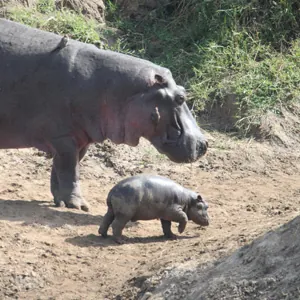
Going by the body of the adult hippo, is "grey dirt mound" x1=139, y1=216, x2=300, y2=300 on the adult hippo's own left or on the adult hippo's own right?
on the adult hippo's own right

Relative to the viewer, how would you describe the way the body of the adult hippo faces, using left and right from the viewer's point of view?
facing to the right of the viewer

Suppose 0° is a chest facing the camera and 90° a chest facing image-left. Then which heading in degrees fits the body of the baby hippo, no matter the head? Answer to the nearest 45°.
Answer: approximately 270°

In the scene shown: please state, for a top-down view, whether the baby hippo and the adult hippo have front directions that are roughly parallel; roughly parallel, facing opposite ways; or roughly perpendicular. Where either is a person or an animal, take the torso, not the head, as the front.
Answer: roughly parallel

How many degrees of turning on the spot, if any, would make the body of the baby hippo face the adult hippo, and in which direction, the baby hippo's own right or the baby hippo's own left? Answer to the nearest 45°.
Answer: approximately 135° to the baby hippo's own left

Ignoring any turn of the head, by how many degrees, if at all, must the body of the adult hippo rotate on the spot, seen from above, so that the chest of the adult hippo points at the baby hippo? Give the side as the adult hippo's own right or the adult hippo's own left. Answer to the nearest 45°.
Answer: approximately 45° to the adult hippo's own right

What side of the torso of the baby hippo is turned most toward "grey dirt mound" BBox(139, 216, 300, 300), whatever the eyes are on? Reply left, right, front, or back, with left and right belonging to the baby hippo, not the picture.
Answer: right

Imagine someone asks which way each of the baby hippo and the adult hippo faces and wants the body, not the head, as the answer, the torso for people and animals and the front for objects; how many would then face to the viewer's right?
2
